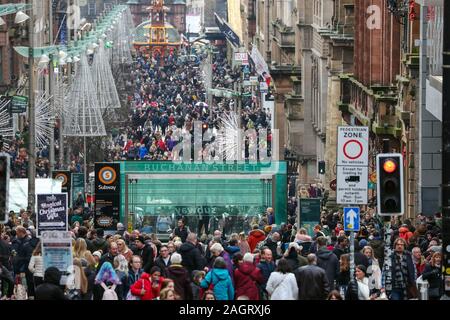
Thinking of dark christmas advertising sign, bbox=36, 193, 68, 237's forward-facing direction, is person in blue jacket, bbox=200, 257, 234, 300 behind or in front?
in front

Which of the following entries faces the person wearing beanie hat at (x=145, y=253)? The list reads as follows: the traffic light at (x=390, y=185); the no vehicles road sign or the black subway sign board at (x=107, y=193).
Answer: the black subway sign board

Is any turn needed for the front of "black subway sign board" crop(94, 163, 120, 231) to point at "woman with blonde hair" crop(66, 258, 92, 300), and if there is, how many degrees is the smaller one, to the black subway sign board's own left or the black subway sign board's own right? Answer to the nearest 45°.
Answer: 0° — it already faces them

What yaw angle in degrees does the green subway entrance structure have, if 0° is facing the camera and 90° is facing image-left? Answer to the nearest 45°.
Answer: approximately 0°

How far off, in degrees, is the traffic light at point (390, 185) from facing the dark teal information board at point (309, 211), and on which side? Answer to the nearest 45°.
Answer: approximately 180°
